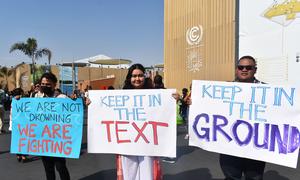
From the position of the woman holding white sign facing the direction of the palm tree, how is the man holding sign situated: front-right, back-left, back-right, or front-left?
back-right

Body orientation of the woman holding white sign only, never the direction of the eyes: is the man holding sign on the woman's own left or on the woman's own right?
on the woman's own left

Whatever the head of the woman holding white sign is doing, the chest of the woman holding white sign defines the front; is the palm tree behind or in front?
behind

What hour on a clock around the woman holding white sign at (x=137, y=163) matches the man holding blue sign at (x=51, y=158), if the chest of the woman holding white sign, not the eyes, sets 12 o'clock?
The man holding blue sign is roughly at 4 o'clock from the woman holding white sign.

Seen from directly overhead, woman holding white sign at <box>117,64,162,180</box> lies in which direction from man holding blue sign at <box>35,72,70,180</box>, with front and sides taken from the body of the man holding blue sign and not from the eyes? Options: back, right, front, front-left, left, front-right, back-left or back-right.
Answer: front-left

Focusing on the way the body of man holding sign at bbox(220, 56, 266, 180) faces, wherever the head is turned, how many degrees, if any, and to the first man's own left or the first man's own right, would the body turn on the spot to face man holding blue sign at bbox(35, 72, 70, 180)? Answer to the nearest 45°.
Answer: approximately 90° to the first man's own right

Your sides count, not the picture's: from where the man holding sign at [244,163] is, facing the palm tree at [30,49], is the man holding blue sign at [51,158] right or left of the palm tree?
left

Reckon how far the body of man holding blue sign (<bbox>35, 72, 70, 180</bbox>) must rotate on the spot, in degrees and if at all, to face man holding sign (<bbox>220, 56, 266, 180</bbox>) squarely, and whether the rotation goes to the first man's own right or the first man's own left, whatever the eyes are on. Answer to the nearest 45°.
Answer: approximately 45° to the first man's own left

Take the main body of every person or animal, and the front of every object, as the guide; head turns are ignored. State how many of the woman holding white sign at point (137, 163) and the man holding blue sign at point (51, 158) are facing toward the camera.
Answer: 2

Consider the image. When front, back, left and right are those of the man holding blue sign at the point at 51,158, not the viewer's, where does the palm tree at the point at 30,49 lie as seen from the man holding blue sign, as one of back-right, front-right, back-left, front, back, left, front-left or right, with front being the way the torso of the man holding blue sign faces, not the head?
back

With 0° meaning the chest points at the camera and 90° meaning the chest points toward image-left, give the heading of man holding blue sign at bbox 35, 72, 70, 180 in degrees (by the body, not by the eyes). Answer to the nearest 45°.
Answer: approximately 0°
